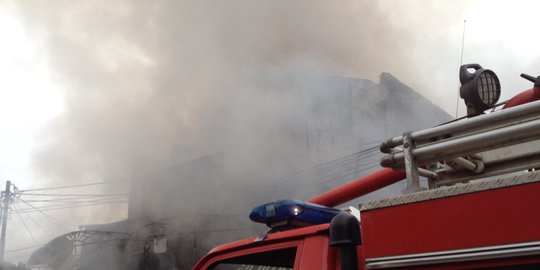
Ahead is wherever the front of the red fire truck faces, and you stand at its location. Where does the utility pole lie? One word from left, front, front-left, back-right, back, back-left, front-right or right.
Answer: front

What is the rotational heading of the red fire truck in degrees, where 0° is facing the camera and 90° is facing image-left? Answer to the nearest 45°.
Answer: approximately 135°
